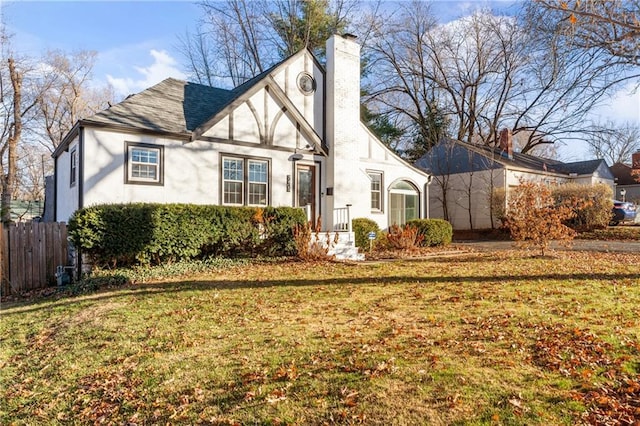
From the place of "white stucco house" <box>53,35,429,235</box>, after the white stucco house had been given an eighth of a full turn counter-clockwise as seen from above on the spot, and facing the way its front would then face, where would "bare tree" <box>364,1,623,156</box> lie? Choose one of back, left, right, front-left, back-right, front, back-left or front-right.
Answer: left

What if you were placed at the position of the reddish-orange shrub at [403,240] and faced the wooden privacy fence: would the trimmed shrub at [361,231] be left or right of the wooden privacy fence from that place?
right

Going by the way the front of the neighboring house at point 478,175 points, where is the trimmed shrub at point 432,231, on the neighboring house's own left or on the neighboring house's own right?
on the neighboring house's own right

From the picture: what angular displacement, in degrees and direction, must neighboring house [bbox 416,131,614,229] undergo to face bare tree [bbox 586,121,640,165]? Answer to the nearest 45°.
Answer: approximately 90° to its left

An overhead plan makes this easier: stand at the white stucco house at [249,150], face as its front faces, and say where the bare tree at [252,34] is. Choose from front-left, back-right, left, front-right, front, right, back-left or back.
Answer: back

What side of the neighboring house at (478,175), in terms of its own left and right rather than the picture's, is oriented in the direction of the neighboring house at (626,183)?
left

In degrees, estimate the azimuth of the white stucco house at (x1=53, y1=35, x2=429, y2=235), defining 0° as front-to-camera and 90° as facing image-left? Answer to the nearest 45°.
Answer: approximately 0°

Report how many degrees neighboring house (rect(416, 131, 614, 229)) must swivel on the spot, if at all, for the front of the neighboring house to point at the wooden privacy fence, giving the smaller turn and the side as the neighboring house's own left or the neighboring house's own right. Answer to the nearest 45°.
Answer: approximately 45° to the neighboring house's own right

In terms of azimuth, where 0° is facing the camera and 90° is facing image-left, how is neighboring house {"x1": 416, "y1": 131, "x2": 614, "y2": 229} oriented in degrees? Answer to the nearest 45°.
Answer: approximately 315°

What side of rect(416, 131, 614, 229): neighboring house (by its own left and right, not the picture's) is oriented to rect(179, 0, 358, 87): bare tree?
right

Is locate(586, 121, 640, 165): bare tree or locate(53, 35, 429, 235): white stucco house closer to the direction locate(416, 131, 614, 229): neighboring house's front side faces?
the white stucco house
